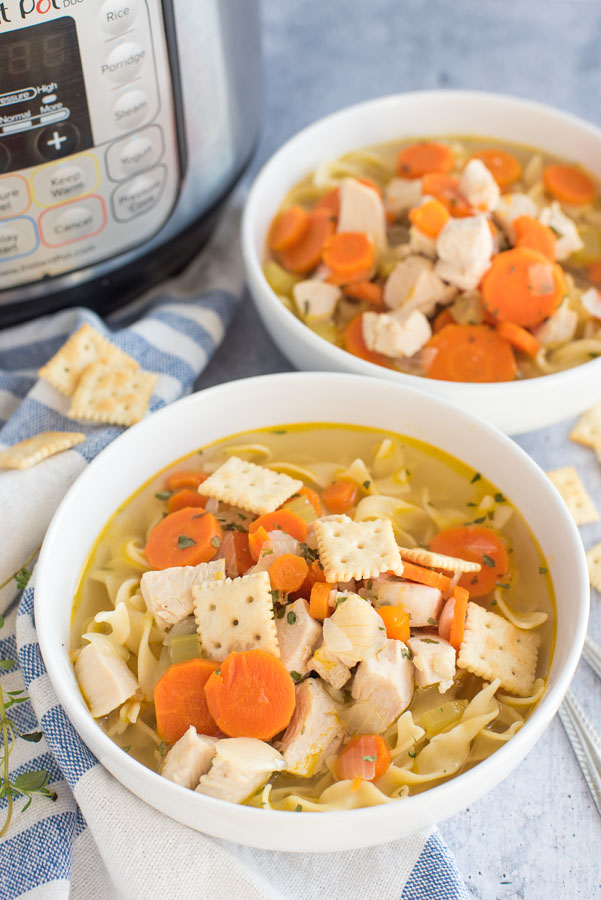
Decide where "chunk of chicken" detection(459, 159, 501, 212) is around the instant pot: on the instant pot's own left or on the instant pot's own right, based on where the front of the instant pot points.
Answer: on the instant pot's own left

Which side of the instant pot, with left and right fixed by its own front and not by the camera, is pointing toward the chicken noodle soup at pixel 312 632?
front

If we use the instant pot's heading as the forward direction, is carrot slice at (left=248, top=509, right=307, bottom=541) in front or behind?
in front

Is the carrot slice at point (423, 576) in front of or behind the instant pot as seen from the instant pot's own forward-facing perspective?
in front

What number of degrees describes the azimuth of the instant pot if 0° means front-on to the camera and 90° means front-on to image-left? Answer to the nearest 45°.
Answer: approximately 0°
